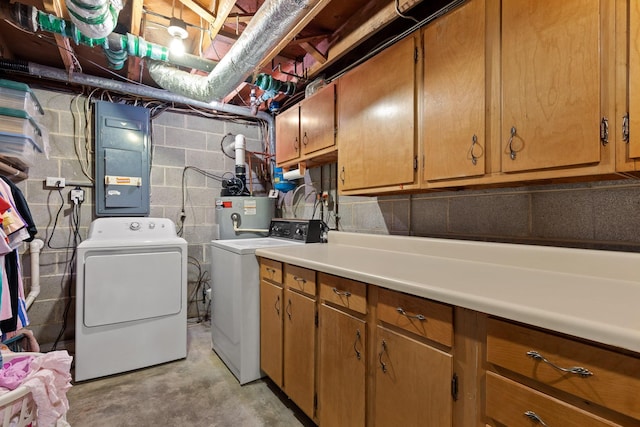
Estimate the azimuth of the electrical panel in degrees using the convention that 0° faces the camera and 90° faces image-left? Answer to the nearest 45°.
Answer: approximately 0°

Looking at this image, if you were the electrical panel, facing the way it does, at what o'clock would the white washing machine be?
The white washing machine is roughly at 11 o'clock from the electrical panel.

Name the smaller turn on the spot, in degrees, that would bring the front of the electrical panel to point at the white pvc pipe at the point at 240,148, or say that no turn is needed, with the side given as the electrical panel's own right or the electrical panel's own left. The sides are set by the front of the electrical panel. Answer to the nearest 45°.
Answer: approximately 90° to the electrical panel's own left

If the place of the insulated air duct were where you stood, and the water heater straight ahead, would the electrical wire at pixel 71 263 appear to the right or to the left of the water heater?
left

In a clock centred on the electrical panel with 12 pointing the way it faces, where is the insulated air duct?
The insulated air duct is roughly at 11 o'clock from the electrical panel.

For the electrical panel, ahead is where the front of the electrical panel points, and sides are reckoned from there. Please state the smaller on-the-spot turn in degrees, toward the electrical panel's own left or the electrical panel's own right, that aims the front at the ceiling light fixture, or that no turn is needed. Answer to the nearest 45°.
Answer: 0° — it already faces it
